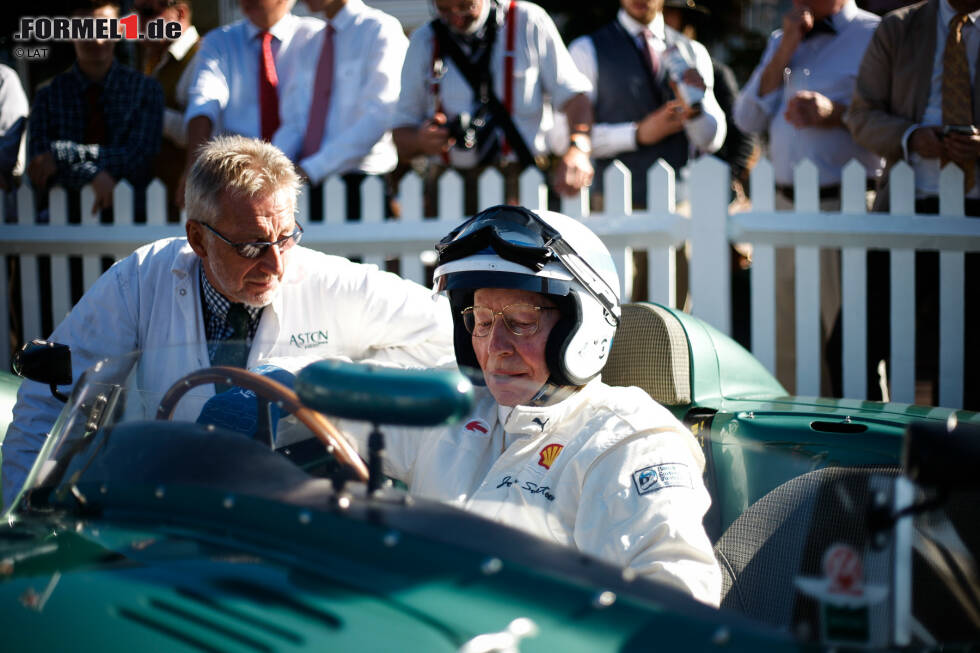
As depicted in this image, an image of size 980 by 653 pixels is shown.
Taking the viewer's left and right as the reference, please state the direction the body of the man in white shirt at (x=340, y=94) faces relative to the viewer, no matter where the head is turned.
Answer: facing the viewer and to the left of the viewer

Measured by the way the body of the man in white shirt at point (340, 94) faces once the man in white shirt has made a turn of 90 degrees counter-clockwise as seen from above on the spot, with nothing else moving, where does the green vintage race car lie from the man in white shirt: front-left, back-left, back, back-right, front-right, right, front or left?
front-right

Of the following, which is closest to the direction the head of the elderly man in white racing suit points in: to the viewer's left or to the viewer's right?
to the viewer's left

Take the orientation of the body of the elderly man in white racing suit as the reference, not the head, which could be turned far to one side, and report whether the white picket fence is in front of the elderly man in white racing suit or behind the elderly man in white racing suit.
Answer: behind

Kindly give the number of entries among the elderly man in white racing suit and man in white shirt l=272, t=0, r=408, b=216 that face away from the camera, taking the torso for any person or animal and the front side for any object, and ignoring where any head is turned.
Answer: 0

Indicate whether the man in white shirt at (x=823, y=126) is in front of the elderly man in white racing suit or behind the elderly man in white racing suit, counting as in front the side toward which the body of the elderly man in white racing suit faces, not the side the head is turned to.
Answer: behind

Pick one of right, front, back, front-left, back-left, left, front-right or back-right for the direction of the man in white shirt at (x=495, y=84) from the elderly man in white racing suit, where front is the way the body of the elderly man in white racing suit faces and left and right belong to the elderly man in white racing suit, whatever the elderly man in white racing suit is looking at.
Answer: back-right
